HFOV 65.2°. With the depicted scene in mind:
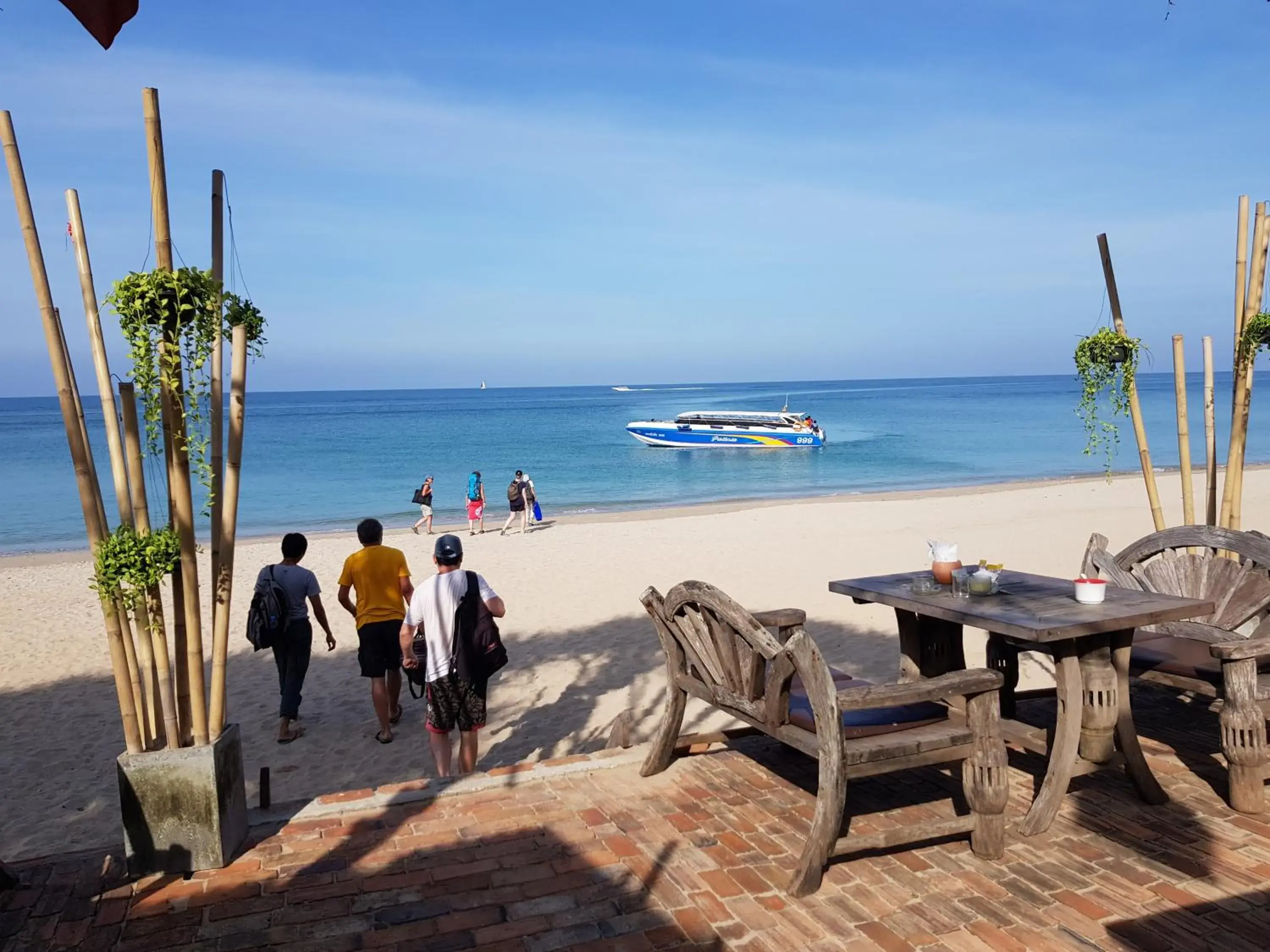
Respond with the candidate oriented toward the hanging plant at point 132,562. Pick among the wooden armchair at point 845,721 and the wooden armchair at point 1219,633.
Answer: the wooden armchair at point 1219,633

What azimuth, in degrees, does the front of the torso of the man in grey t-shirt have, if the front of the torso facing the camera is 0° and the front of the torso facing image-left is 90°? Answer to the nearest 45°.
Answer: approximately 180°

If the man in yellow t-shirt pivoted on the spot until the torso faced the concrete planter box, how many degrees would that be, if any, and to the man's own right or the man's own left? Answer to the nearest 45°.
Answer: approximately 180°

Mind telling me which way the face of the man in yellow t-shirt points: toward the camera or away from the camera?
away from the camera

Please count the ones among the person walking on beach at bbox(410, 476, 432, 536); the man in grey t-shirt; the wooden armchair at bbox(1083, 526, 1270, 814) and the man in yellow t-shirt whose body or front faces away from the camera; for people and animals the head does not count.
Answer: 2

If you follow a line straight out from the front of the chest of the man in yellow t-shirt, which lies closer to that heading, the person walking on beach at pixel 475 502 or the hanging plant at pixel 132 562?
the person walking on beach

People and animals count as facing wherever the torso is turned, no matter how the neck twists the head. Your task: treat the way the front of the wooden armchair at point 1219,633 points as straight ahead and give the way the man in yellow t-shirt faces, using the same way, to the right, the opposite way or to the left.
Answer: to the right

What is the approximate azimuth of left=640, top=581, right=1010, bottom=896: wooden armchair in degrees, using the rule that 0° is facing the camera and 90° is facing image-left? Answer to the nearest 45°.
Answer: approximately 225°

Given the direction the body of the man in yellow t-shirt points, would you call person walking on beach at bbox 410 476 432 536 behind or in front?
in front

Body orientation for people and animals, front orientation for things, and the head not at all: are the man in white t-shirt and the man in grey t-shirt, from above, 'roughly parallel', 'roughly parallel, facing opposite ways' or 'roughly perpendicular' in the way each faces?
roughly parallel

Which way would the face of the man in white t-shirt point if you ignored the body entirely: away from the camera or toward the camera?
away from the camera

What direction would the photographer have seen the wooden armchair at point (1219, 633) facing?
facing the viewer and to the left of the viewer

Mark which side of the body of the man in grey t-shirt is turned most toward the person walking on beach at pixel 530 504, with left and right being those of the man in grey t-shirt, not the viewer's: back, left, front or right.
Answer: front

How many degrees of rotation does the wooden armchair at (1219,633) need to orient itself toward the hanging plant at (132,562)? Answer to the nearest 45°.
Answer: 0° — it already faces it

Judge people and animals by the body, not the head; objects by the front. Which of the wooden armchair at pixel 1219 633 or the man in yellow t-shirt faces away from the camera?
the man in yellow t-shirt

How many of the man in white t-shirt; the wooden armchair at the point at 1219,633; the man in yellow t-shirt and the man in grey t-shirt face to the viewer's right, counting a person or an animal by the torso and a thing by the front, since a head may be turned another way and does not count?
0
